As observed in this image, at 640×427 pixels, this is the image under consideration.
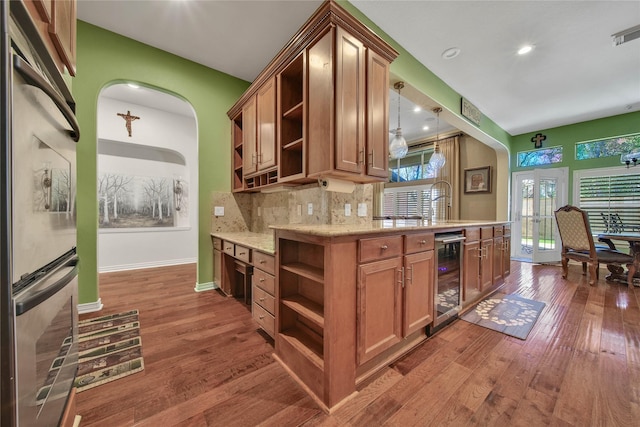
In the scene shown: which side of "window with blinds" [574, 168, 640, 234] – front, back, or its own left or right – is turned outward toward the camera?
front

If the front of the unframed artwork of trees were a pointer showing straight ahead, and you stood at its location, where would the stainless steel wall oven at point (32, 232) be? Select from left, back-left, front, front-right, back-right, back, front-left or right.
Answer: front

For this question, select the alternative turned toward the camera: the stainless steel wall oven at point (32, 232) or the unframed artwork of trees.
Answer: the unframed artwork of trees

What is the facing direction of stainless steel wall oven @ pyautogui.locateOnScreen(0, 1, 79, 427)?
to the viewer's right

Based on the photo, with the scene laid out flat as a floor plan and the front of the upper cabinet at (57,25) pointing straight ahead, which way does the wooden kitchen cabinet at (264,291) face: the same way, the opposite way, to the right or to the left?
the opposite way

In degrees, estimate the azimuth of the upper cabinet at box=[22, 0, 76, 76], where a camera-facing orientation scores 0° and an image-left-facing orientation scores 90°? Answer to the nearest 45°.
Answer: approximately 270°

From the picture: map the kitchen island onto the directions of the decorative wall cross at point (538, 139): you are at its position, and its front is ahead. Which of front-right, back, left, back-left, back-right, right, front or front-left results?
front

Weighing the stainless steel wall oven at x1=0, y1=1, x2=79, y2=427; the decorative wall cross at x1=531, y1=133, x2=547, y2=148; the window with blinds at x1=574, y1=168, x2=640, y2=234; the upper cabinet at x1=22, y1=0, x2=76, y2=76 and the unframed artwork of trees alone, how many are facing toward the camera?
3

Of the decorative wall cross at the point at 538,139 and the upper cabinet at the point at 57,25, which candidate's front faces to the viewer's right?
the upper cabinet

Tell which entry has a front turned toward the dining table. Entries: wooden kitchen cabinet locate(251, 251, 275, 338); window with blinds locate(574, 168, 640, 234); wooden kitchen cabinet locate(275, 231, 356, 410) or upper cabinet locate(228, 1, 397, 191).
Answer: the window with blinds

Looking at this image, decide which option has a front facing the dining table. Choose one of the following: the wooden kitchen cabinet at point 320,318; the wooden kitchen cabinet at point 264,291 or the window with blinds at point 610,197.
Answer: the window with blinds

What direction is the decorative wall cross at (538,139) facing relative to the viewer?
toward the camera

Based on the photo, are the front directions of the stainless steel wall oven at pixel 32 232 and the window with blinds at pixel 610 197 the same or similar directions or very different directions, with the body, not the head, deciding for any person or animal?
very different directions

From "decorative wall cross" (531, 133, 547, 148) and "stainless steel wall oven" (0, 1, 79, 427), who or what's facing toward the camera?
the decorative wall cross
